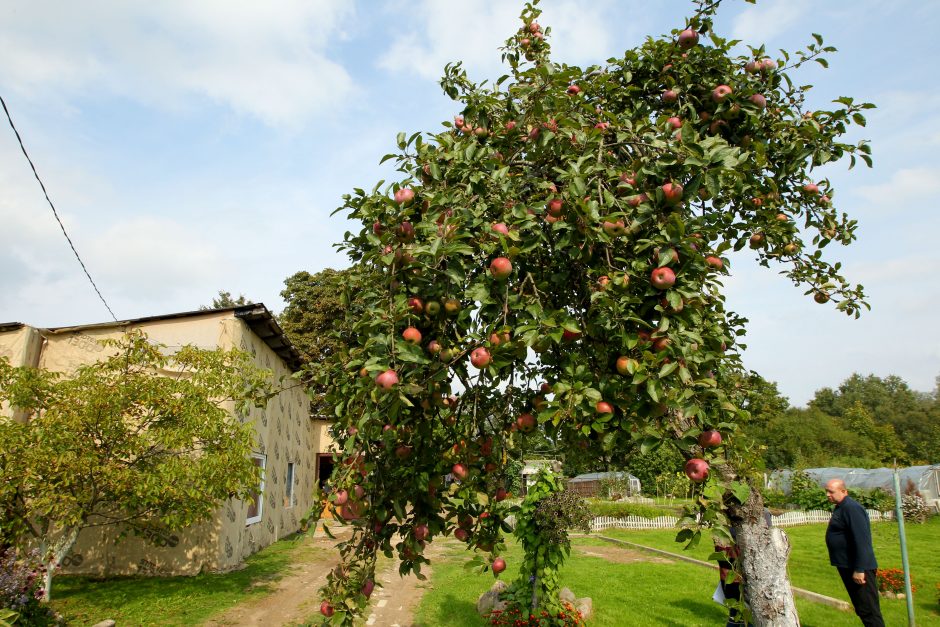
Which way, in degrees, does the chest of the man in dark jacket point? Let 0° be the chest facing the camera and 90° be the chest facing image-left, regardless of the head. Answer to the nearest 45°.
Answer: approximately 90°

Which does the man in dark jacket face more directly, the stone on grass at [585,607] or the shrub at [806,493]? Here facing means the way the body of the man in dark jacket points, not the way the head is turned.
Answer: the stone on grass

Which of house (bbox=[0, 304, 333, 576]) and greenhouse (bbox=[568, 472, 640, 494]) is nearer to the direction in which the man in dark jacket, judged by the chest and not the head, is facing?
the house

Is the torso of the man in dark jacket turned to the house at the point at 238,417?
yes

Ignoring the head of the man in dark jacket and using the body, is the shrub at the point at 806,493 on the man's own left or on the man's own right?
on the man's own right

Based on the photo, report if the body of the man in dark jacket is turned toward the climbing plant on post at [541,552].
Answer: yes

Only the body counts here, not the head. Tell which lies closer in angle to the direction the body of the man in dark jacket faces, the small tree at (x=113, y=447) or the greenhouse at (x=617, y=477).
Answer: the small tree

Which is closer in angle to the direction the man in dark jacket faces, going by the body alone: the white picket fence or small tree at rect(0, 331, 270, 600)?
the small tree
